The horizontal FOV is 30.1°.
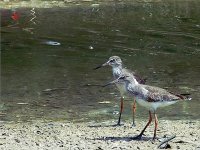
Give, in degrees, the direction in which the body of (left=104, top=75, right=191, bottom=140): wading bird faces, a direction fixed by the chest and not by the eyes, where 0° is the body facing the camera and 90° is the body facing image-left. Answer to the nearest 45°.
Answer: approximately 90°
